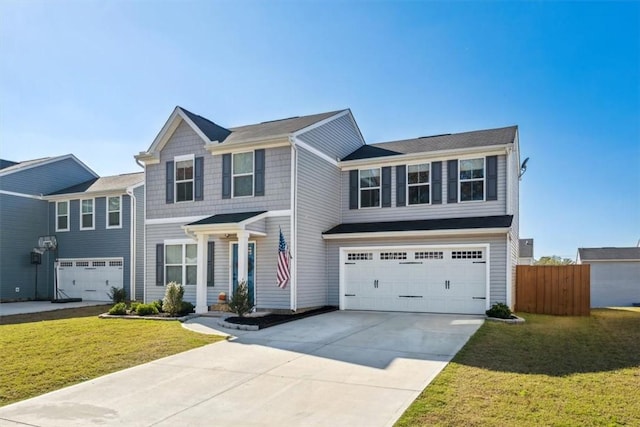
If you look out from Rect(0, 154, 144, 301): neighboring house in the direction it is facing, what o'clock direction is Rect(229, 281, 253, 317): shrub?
The shrub is roughly at 10 o'clock from the neighboring house.

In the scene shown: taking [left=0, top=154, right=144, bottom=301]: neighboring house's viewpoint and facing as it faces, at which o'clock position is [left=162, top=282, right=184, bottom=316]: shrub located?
The shrub is roughly at 10 o'clock from the neighboring house.

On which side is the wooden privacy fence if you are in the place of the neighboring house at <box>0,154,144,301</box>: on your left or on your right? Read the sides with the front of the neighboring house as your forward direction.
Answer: on your left

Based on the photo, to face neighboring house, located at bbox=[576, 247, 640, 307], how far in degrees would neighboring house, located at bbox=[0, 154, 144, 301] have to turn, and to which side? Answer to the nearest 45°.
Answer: approximately 135° to its left

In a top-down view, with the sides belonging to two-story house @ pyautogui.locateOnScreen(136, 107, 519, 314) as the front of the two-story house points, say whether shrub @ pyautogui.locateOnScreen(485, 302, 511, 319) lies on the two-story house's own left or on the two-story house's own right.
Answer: on the two-story house's own left

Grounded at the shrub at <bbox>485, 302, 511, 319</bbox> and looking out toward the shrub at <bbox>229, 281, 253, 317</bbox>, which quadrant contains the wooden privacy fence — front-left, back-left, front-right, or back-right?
back-right

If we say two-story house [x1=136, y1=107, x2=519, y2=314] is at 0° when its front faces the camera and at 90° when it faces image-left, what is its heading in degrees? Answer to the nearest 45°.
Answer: approximately 45°
